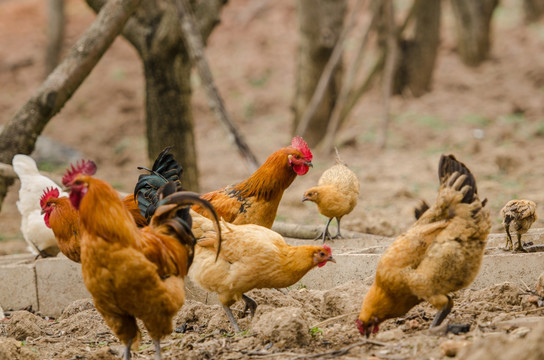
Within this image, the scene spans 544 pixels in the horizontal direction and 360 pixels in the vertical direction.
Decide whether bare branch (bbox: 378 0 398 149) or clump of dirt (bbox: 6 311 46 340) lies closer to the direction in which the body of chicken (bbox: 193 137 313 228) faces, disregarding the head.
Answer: the bare branch

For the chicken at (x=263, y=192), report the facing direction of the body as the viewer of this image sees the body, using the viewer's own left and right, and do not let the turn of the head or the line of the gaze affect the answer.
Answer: facing to the right of the viewer

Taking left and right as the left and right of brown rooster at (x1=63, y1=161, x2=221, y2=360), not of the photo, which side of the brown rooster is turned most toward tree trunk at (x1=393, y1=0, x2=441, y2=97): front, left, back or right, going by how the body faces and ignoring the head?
back

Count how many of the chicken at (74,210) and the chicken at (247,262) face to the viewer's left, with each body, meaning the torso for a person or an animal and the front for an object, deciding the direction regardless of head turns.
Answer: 1

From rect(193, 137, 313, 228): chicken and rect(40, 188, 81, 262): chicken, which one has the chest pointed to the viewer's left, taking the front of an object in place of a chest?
rect(40, 188, 81, 262): chicken

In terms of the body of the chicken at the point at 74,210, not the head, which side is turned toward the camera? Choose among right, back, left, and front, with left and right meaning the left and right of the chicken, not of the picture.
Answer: left

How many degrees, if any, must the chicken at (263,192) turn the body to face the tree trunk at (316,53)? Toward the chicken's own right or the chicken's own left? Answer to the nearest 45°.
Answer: approximately 90° to the chicken's own left

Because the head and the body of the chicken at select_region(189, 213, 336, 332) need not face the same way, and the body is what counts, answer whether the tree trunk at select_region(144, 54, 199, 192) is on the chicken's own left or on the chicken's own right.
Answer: on the chicken's own left

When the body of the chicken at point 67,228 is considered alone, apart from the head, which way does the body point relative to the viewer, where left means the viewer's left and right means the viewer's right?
facing to the left of the viewer

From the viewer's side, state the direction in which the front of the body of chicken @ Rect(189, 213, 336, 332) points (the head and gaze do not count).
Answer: to the viewer's right

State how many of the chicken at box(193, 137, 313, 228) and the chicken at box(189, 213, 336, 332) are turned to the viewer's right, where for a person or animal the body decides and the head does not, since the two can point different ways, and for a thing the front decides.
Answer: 2

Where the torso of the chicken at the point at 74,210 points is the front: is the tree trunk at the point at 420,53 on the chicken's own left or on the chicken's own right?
on the chicken's own right

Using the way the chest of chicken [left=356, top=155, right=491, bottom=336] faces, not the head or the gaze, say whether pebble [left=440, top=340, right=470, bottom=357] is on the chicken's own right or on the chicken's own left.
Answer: on the chicken's own left
